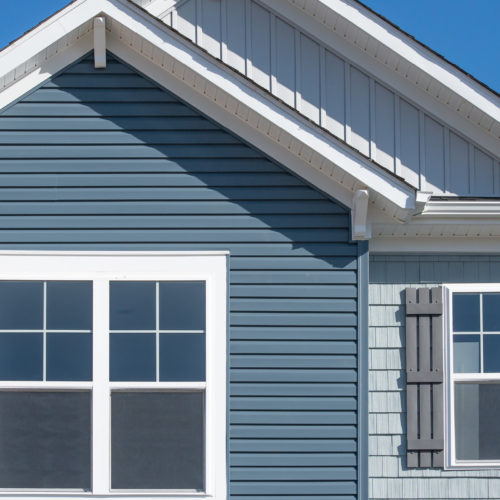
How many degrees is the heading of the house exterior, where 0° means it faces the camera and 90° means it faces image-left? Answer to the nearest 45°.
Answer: approximately 0°
